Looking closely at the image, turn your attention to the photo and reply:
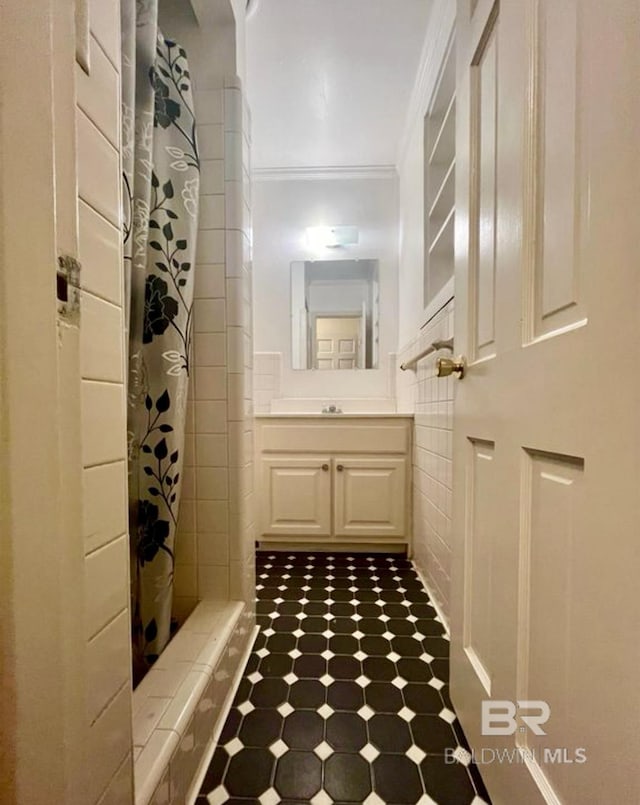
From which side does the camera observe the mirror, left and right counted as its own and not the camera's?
front

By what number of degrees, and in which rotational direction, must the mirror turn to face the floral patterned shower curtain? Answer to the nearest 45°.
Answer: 0° — it already faces it

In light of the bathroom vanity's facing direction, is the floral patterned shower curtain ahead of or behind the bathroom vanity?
ahead

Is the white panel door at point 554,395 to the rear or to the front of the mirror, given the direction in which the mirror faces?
to the front

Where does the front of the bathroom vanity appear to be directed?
toward the camera

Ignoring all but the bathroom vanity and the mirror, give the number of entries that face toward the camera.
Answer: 2
